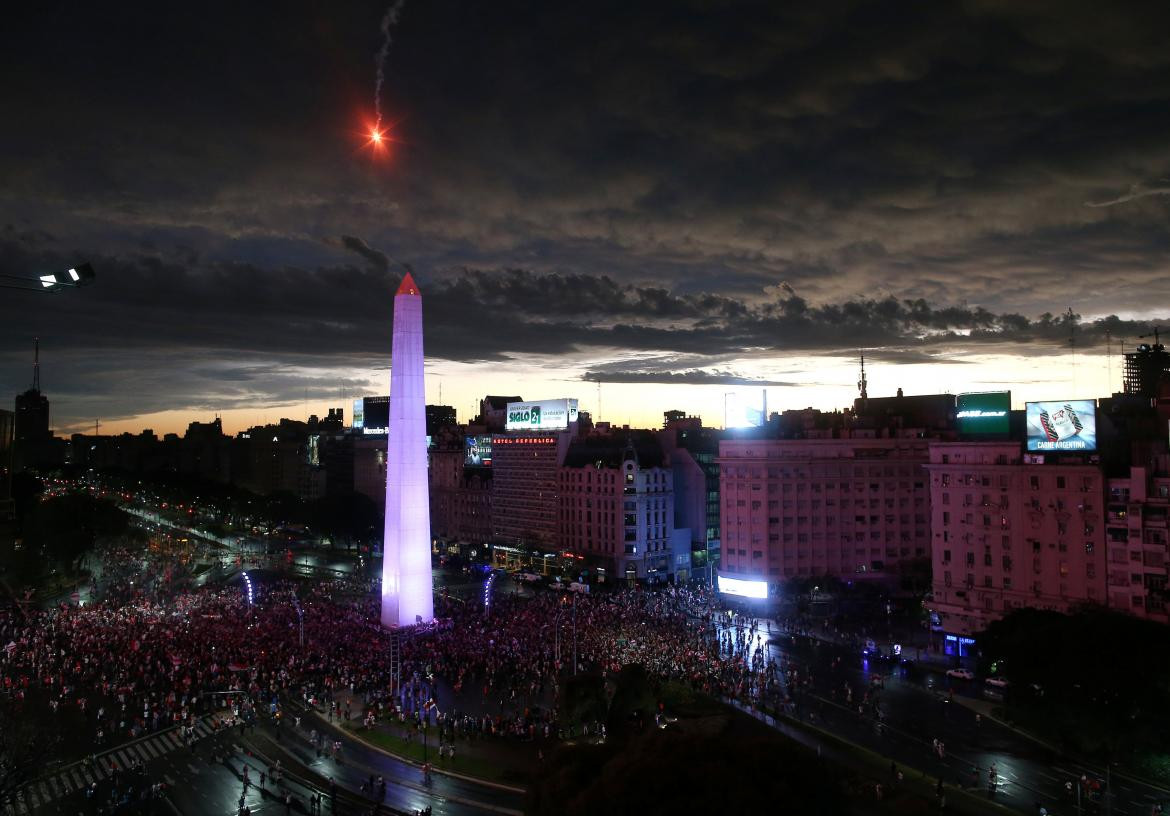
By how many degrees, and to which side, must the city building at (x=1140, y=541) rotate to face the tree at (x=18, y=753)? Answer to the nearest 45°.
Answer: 0° — it already faces it

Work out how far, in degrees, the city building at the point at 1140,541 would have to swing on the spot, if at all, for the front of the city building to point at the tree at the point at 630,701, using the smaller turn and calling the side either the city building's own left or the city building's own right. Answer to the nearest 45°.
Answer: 0° — it already faces it

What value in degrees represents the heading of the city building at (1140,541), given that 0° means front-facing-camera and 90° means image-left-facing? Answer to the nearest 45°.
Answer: approximately 45°
